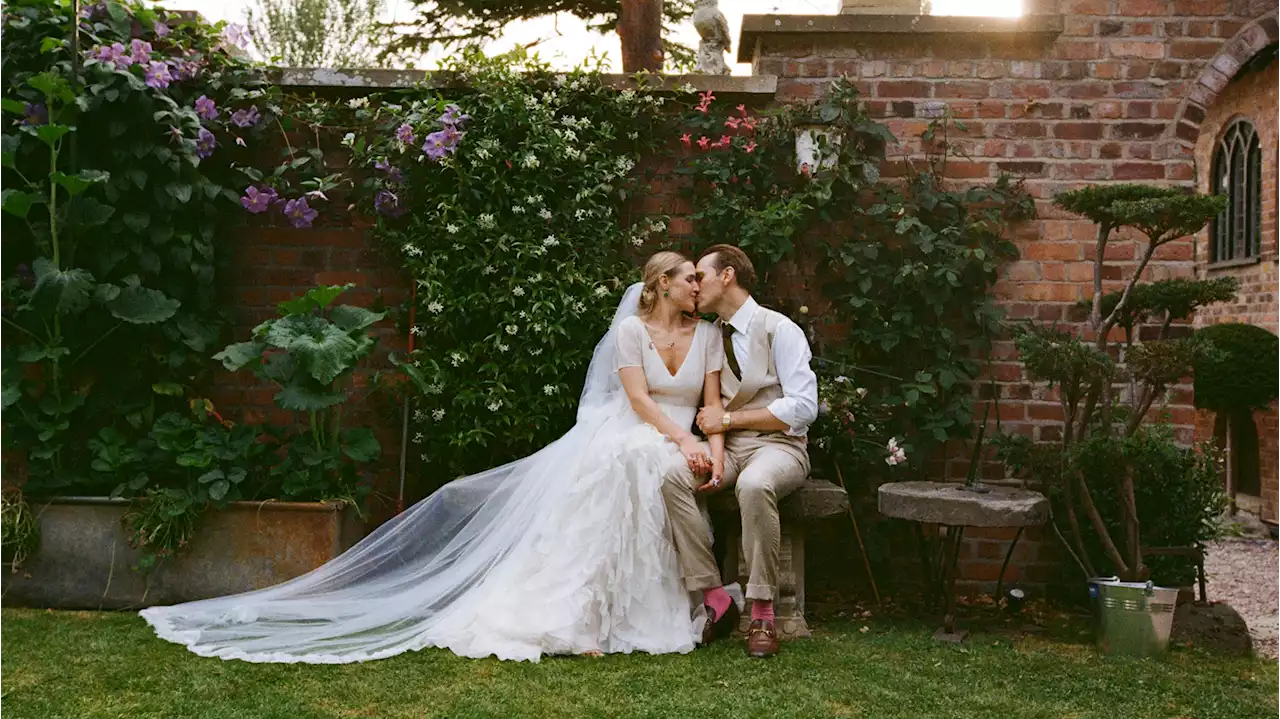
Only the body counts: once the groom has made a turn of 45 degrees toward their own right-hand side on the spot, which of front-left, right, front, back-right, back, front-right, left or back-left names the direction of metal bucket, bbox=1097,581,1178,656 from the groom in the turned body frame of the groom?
back

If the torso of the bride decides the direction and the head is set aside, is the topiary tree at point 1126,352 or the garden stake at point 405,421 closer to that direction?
the topiary tree

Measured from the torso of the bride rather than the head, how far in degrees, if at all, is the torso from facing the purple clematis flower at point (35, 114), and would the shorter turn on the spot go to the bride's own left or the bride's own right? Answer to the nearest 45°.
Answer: approximately 135° to the bride's own right

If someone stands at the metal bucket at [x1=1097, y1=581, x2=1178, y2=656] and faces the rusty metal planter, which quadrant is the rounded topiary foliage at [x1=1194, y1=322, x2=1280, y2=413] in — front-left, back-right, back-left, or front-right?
back-right

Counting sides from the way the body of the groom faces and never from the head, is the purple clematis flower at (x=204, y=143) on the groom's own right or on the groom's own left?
on the groom's own right

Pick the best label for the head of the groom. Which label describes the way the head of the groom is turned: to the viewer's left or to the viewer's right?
to the viewer's left

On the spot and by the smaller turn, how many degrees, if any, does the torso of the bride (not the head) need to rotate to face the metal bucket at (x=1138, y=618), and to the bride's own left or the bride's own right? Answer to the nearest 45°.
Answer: approximately 45° to the bride's own left

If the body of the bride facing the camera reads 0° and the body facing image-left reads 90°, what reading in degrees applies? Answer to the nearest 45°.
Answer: approximately 315°

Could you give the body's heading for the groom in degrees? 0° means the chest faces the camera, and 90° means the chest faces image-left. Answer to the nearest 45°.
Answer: approximately 45°

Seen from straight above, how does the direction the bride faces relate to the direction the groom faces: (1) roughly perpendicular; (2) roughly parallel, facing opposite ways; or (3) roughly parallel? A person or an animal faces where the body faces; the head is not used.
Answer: roughly perpendicular

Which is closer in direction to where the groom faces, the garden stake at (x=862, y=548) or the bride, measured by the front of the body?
the bride
